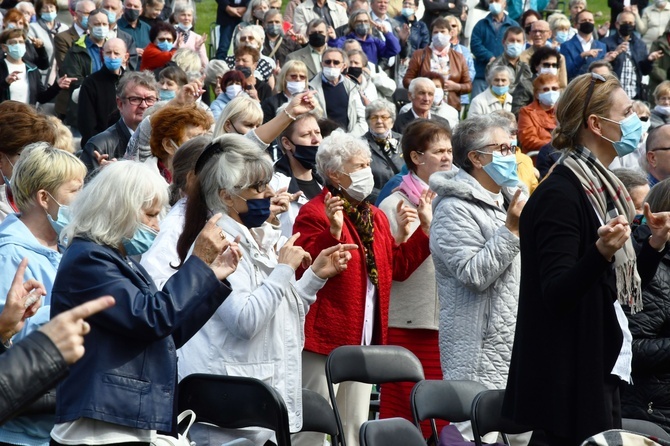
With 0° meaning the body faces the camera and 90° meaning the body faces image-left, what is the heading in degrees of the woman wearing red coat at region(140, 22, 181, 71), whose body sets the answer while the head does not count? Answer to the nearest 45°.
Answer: approximately 315°

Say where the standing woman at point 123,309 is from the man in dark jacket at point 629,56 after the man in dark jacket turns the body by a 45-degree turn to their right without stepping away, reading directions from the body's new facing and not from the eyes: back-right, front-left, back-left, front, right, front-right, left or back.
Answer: front-left

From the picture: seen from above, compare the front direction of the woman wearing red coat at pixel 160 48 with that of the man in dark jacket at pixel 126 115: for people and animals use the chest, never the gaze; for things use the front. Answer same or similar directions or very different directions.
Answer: same or similar directions

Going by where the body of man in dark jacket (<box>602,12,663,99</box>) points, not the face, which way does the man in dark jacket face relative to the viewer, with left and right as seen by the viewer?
facing the viewer

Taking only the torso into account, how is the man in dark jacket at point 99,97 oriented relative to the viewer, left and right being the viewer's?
facing the viewer and to the right of the viewer

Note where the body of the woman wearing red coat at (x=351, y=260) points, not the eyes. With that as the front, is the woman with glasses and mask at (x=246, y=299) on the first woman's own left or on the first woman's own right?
on the first woman's own right

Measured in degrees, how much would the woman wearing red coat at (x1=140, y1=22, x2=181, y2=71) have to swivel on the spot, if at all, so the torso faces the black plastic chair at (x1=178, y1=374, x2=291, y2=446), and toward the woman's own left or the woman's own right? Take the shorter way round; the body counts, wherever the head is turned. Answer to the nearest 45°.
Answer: approximately 45° to the woman's own right

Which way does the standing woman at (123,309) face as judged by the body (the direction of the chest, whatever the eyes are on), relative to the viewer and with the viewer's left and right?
facing to the right of the viewer

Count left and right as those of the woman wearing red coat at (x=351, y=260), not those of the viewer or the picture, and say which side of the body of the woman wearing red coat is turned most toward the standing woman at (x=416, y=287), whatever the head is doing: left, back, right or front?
left

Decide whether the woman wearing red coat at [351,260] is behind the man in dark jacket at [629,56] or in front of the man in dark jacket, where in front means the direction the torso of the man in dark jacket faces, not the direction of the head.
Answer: in front

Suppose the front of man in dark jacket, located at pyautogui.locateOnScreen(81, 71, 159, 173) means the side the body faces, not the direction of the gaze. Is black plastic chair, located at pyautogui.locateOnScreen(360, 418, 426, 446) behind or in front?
in front

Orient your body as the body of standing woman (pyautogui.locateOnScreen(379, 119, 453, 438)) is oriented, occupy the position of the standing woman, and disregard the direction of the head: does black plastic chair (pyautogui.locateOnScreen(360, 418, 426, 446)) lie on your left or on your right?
on your right

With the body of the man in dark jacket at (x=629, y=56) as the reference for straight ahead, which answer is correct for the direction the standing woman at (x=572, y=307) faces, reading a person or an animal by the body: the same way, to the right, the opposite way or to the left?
to the left

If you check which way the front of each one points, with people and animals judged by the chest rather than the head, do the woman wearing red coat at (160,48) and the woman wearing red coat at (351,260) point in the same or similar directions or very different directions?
same or similar directions

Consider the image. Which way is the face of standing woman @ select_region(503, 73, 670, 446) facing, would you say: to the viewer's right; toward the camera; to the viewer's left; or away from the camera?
to the viewer's right

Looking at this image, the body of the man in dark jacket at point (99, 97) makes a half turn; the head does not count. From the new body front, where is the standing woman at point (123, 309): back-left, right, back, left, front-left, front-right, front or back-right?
back-left

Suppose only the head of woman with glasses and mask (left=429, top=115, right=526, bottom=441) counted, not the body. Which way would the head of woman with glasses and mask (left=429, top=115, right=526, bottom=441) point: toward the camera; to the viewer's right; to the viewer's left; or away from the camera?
to the viewer's right
